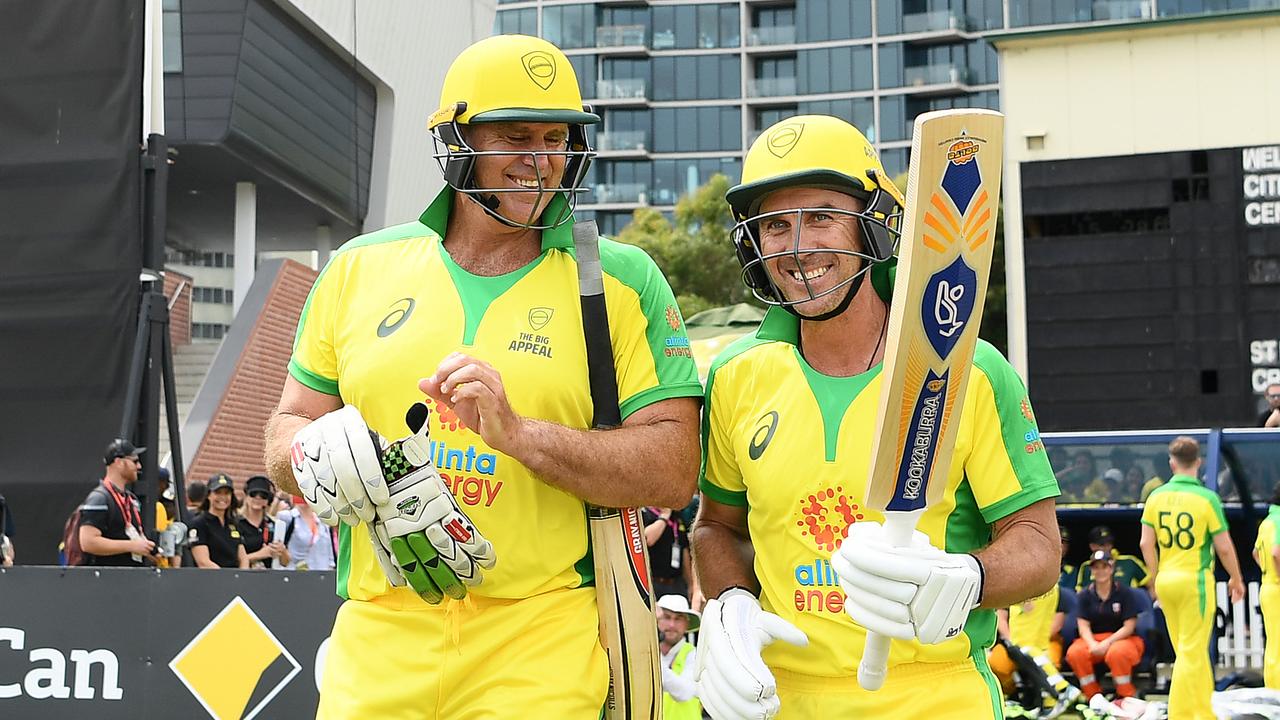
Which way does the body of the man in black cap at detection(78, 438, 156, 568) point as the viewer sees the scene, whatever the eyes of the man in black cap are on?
to the viewer's right

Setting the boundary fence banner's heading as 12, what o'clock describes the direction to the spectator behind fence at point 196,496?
The spectator behind fence is roughly at 6 o'clock from the boundary fence banner.

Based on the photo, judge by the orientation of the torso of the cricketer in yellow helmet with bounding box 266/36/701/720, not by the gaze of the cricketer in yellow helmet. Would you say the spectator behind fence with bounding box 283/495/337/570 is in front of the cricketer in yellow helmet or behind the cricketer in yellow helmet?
behind

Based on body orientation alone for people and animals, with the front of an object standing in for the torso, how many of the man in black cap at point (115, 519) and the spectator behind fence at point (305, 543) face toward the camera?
1

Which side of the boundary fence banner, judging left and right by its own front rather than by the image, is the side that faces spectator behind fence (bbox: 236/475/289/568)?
back

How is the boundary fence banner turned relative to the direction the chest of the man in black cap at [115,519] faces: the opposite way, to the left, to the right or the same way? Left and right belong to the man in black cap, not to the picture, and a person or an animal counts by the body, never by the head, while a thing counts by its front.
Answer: to the right
